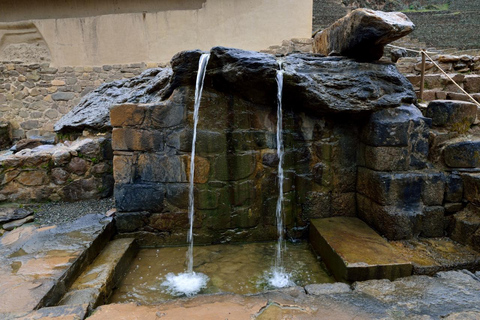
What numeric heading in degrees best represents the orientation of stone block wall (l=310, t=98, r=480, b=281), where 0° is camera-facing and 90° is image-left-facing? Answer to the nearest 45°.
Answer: approximately 0°
